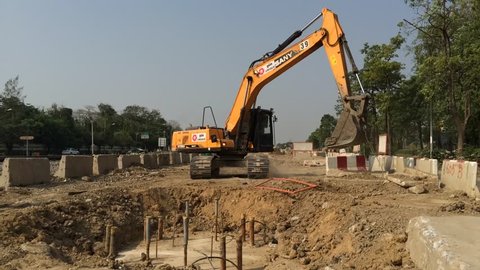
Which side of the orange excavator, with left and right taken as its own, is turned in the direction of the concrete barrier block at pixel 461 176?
front

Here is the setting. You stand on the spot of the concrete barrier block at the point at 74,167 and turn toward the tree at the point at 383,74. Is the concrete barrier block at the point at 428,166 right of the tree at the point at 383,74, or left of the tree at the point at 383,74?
right

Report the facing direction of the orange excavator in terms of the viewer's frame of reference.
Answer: facing the viewer and to the right of the viewer

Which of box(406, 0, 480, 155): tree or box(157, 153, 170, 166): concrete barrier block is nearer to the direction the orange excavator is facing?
the tree

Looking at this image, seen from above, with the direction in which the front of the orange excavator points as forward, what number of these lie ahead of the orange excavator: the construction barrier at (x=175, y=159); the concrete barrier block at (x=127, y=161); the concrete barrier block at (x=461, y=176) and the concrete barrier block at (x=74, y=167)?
1

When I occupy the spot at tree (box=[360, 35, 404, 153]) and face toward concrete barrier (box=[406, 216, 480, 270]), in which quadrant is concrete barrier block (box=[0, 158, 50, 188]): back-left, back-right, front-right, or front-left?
front-right

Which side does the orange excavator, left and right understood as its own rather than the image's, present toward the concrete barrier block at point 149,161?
back

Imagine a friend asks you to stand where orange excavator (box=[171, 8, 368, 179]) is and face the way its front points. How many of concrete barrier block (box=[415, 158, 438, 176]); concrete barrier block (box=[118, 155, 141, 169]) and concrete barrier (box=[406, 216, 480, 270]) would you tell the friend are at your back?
1

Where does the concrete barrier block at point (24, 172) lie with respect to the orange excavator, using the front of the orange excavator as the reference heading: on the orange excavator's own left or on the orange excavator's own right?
on the orange excavator's own right

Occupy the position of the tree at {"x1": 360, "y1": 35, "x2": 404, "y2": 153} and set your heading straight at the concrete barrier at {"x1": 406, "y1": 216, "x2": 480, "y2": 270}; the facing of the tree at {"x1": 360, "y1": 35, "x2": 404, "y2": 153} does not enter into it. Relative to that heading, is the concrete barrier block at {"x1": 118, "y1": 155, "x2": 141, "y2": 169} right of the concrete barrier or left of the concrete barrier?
right

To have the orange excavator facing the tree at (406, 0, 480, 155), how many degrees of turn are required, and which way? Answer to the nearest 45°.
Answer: approximately 90° to its left

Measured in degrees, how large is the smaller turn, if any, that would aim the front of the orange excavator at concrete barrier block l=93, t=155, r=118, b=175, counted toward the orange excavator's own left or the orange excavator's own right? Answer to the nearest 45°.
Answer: approximately 135° to the orange excavator's own right
